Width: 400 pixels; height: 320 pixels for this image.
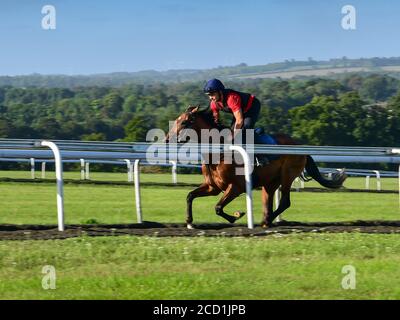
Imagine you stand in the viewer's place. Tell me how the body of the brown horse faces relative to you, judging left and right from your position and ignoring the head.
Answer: facing to the left of the viewer
